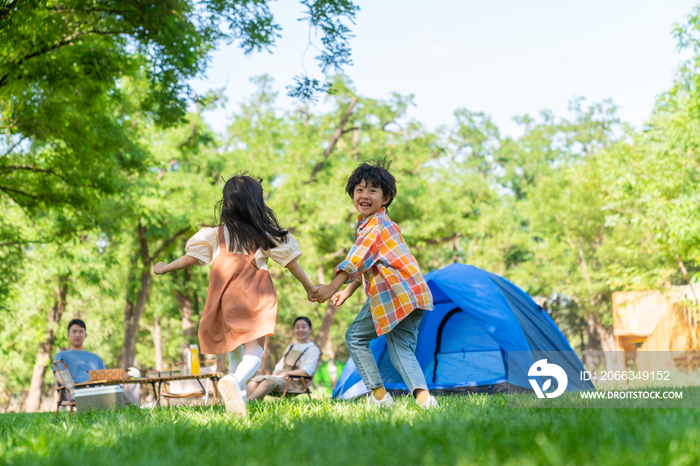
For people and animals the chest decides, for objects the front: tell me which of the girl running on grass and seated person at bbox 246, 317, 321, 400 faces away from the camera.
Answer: the girl running on grass

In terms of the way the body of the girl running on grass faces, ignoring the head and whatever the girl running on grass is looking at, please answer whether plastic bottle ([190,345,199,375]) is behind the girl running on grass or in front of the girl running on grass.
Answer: in front

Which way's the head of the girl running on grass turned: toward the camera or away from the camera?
away from the camera

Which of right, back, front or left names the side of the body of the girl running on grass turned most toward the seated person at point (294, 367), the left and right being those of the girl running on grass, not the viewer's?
front

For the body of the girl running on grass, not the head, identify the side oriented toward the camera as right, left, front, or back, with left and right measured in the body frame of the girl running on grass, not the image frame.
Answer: back

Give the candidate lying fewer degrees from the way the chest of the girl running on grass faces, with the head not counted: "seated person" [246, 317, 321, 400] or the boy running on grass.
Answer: the seated person

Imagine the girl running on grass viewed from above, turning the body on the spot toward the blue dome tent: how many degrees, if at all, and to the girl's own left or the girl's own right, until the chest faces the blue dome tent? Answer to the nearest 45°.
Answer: approximately 45° to the girl's own right

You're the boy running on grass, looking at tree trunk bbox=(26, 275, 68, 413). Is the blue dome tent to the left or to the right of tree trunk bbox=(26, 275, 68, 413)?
right

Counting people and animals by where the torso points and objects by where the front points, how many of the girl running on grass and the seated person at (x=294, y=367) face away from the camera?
1

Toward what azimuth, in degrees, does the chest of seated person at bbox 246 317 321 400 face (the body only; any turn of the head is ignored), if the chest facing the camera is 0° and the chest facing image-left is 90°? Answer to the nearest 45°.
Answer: approximately 45°

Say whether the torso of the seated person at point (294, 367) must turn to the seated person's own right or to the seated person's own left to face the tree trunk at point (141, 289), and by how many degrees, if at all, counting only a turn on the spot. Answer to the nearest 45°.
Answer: approximately 135° to the seated person's own right
